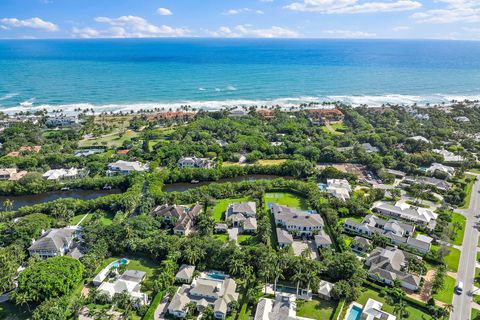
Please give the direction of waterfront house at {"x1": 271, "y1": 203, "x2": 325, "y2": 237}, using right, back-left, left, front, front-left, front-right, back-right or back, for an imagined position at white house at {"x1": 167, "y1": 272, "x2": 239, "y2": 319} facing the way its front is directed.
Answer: back-left

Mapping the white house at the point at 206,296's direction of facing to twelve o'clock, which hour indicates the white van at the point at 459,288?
The white van is roughly at 9 o'clock from the white house.

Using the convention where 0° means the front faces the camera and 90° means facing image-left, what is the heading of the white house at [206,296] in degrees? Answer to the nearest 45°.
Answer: approximately 0°
